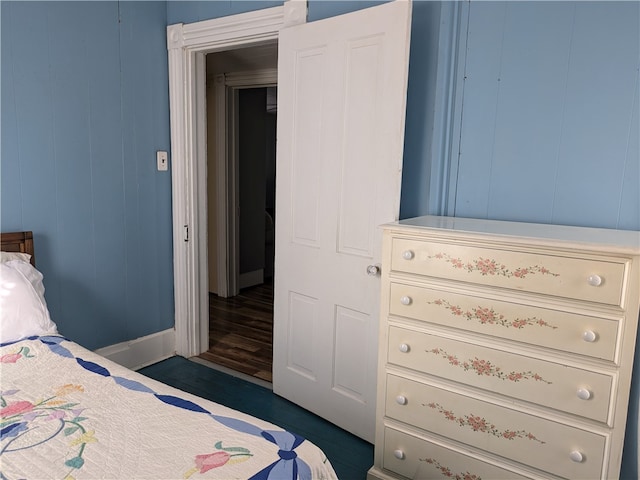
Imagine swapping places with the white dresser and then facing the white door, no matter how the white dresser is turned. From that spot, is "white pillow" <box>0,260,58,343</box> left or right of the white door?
left

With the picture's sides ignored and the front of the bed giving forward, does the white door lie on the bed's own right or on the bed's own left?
on the bed's own left

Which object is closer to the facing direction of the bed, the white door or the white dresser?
the white dresser

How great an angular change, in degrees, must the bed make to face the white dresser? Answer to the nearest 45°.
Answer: approximately 45° to its left

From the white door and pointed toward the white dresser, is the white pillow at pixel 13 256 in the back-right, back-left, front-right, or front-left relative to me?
back-right

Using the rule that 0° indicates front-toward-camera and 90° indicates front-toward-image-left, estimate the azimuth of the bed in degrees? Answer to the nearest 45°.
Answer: approximately 315°
